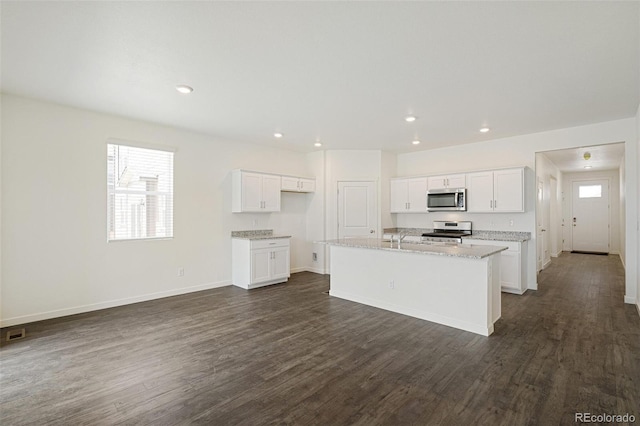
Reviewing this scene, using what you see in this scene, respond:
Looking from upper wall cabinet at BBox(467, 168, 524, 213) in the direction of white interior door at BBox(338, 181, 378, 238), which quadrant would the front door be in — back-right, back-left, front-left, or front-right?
back-right

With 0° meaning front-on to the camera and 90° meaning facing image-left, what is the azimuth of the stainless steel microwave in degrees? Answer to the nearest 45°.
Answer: approximately 0°

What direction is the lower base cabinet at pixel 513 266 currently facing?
toward the camera

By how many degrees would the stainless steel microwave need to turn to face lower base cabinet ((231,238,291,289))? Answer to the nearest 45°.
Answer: approximately 45° to its right

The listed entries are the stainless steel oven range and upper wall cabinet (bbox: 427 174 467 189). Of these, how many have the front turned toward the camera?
2

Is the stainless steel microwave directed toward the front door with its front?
no

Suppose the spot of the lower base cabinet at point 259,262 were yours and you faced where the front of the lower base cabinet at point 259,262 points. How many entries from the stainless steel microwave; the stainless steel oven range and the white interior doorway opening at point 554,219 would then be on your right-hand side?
0

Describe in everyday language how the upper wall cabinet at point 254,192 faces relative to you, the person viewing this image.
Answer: facing the viewer and to the right of the viewer

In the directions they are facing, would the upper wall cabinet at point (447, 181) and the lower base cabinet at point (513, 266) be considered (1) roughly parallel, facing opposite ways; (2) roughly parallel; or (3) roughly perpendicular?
roughly parallel

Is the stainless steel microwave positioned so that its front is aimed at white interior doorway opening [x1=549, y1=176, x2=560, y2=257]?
no

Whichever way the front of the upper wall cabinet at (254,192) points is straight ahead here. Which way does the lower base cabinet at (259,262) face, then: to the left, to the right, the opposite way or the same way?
the same way
